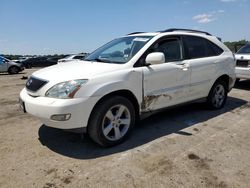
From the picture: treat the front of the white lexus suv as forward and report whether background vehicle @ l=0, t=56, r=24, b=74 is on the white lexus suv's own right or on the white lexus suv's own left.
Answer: on the white lexus suv's own right

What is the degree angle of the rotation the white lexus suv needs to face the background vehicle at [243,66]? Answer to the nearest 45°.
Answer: approximately 180°

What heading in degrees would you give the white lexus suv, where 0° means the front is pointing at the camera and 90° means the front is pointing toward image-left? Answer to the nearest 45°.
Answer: approximately 45°
